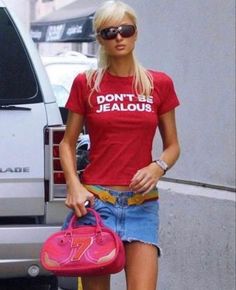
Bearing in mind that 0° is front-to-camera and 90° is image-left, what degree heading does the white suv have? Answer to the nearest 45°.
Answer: approximately 180°

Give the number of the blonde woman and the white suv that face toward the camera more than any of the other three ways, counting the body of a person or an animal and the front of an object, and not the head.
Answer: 1

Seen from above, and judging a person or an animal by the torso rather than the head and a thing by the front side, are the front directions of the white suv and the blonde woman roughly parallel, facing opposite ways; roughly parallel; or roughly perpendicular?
roughly parallel, facing opposite ways

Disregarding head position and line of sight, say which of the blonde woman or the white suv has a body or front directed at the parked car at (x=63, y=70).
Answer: the white suv

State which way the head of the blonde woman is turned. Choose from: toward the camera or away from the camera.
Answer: toward the camera

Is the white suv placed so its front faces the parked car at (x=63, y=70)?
yes

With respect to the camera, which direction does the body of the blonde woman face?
toward the camera

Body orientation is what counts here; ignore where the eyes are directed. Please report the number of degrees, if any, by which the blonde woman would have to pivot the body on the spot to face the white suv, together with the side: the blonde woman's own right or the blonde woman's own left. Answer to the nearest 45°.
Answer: approximately 135° to the blonde woman's own right

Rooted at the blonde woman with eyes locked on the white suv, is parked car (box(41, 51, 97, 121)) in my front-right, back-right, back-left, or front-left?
front-right

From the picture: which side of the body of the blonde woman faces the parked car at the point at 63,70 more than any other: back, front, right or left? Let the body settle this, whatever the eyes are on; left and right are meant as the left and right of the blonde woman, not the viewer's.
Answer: back

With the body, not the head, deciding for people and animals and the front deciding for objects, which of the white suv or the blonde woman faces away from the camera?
the white suv
